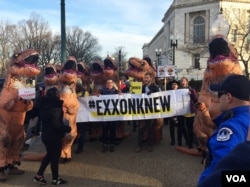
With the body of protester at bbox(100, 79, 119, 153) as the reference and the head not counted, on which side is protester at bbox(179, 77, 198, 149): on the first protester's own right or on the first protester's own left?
on the first protester's own left

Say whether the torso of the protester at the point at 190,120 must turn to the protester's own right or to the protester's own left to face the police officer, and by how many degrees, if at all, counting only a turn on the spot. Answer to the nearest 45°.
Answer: approximately 45° to the protester's own left

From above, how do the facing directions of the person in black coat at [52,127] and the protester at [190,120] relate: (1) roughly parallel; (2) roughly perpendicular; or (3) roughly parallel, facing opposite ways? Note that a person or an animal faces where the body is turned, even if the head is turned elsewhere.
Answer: roughly parallel, facing opposite ways

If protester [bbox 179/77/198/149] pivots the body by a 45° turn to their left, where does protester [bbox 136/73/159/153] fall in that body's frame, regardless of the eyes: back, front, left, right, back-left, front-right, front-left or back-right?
right

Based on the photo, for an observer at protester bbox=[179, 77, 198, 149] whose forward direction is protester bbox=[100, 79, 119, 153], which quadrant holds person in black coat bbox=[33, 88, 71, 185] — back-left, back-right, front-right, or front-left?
front-left

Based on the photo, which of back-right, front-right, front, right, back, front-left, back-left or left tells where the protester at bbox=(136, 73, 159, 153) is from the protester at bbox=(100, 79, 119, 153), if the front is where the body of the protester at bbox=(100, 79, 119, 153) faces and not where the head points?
left

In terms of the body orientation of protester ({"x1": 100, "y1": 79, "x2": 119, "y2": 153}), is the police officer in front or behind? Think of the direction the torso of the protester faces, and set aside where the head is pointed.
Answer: in front

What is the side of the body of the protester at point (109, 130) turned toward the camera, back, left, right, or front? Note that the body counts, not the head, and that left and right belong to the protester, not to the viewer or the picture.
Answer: front
